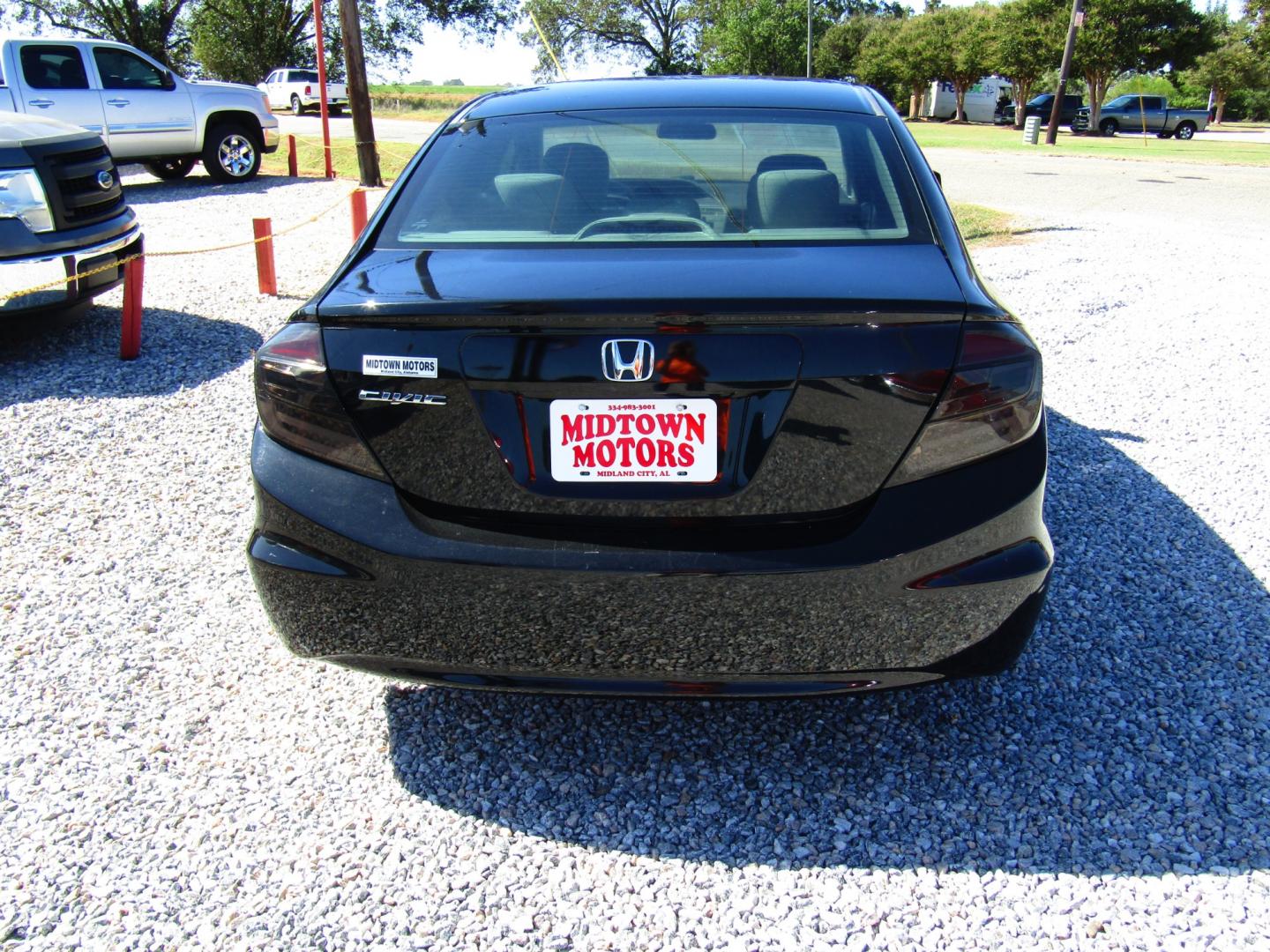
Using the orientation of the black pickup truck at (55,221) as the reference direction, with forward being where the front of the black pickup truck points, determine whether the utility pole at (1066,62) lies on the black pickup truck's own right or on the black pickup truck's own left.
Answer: on the black pickup truck's own left

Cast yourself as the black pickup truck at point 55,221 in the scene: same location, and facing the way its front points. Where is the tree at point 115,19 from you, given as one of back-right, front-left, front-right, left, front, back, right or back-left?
back-left

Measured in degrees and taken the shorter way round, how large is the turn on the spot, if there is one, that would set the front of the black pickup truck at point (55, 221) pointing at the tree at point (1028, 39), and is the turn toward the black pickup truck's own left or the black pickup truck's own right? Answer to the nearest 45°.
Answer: approximately 90° to the black pickup truck's own left

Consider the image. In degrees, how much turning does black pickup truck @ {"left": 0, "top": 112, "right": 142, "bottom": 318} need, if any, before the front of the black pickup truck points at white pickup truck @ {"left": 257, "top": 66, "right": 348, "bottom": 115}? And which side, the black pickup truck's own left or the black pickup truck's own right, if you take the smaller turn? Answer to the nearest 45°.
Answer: approximately 135° to the black pickup truck's own left

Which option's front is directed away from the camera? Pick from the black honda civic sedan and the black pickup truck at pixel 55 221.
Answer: the black honda civic sedan

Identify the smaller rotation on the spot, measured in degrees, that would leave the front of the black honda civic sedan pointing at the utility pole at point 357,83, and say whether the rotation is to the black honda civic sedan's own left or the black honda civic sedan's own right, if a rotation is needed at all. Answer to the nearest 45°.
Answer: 0° — it already faces it

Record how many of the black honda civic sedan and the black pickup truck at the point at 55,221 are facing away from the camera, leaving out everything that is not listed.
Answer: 1

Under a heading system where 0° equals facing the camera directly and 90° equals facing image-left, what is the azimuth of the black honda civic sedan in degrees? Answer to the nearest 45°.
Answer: approximately 180°
